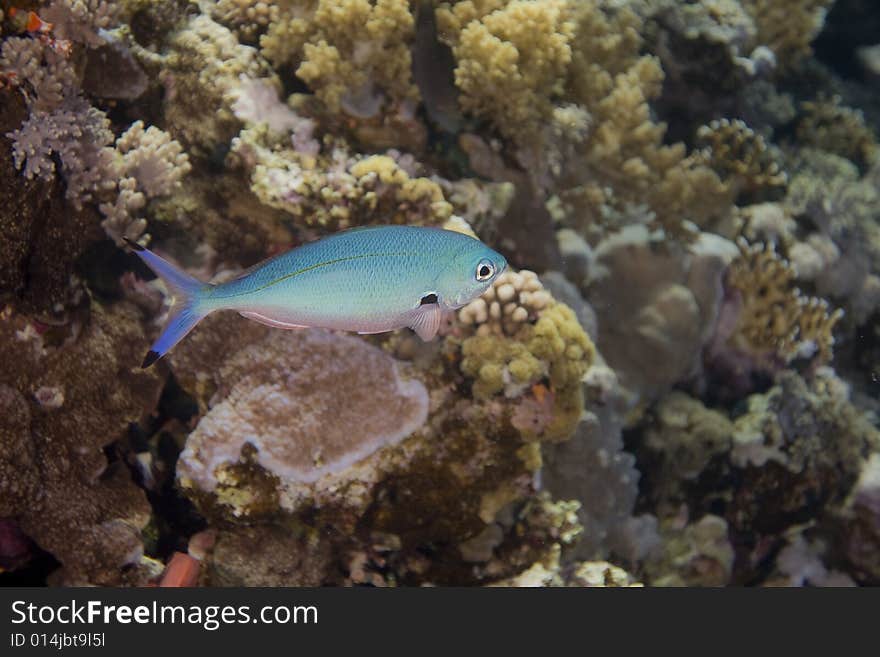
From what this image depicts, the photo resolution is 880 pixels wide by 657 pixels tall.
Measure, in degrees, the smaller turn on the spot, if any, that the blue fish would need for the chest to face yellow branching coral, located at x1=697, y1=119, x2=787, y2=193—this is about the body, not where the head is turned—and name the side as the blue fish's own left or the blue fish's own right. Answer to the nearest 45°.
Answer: approximately 45° to the blue fish's own left

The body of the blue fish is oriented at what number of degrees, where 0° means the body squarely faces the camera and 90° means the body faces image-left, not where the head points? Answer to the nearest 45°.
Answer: approximately 270°

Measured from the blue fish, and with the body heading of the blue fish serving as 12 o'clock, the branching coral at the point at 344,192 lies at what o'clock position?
The branching coral is roughly at 9 o'clock from the blue fish.
